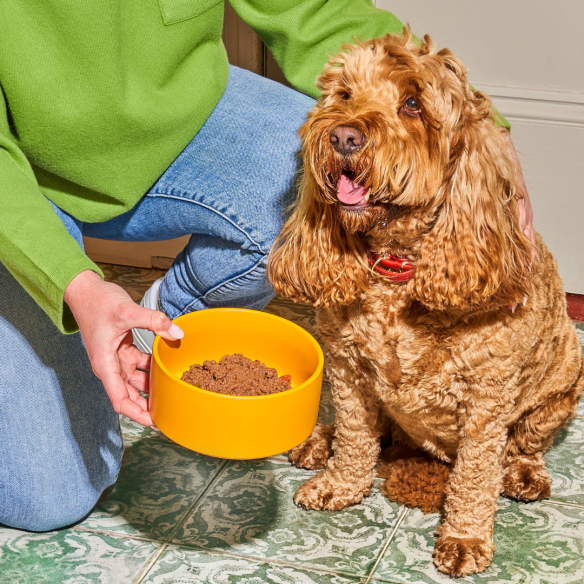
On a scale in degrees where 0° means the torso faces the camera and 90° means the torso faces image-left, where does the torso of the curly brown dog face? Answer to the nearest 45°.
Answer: approximately 45°
